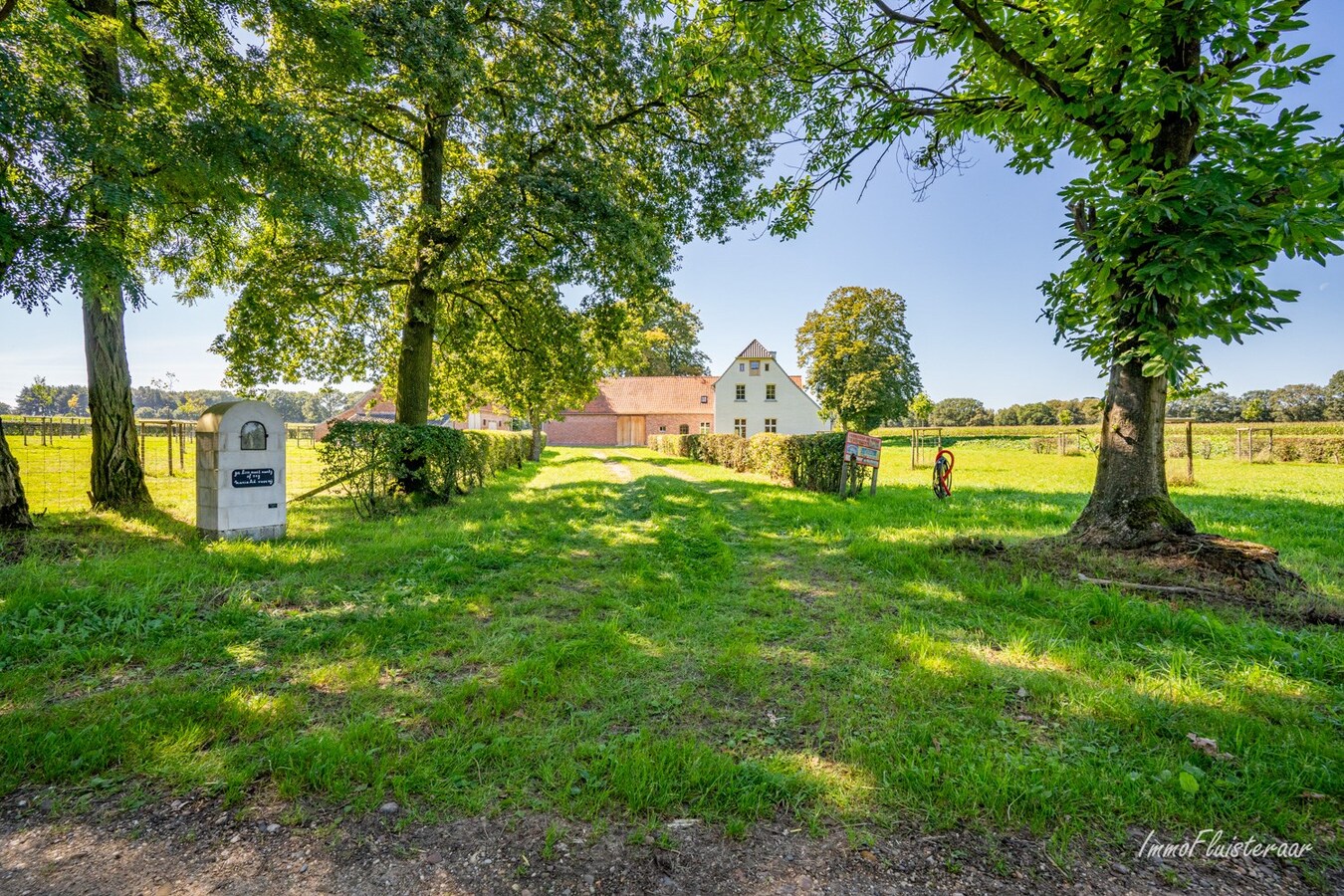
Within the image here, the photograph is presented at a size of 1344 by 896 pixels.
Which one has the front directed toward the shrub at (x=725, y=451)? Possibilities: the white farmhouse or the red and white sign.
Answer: the white farmhouse

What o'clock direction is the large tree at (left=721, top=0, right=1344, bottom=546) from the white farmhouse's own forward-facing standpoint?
The large tree is roughly at 12 o'clock from the white farmhouse.

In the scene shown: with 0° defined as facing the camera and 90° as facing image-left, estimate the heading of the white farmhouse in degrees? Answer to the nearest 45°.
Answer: approximately 0°

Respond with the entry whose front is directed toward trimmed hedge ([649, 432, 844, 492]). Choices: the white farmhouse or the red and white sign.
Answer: the white farmhouse

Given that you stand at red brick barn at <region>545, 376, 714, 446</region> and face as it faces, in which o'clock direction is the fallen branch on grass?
The fallen branch on grass is roughly at 12 o'clock from the red brick barn.

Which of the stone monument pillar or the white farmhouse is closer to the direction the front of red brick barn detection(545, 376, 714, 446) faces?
the stone monument pillar

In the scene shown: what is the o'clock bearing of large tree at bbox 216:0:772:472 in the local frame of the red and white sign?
The large tree is roughly at 2 o'clock from the red and white sign.

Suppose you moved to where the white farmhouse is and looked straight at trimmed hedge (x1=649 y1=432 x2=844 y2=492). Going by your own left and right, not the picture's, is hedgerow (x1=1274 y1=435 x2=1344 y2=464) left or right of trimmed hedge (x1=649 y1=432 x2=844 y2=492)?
left

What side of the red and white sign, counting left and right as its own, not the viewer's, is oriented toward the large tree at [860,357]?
back

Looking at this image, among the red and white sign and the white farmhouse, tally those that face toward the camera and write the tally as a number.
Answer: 2

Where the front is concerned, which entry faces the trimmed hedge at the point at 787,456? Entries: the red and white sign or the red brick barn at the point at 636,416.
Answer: the red brick barn

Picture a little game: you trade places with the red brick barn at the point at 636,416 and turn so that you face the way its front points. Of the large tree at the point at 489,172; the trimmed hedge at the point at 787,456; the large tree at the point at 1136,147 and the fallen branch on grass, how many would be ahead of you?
4

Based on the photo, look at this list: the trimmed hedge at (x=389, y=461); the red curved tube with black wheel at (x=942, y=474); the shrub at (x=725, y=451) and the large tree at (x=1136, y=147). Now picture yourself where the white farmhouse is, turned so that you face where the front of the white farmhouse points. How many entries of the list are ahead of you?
4

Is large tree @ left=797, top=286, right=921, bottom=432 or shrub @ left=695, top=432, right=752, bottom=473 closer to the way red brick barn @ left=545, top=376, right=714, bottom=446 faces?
the shrub
